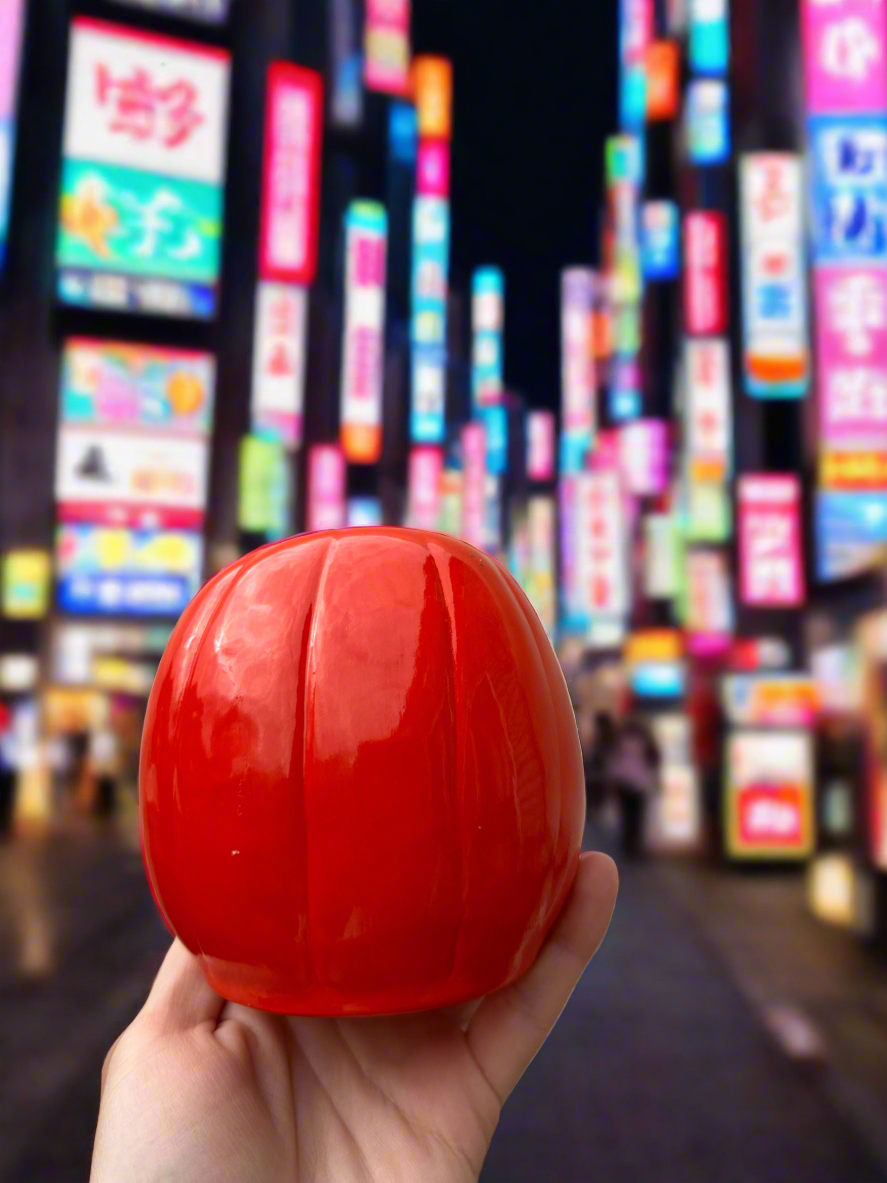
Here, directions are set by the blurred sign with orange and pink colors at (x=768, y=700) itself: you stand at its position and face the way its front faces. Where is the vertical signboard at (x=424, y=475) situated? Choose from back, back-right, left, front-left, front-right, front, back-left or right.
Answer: back-right

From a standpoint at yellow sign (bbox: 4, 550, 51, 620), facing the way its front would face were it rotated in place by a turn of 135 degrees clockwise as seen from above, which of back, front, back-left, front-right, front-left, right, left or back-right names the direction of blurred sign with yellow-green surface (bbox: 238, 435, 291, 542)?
right

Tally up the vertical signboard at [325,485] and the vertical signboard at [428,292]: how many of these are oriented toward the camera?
2

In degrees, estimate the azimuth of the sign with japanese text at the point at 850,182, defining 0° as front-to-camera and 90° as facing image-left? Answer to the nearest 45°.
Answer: approximately 0°

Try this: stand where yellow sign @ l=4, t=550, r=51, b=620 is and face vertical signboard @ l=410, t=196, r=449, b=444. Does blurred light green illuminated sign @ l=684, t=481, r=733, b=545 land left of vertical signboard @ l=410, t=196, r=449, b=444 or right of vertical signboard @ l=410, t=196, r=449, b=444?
right

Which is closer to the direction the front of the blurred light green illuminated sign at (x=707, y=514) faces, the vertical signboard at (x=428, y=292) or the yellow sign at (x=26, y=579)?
the yellow sign
